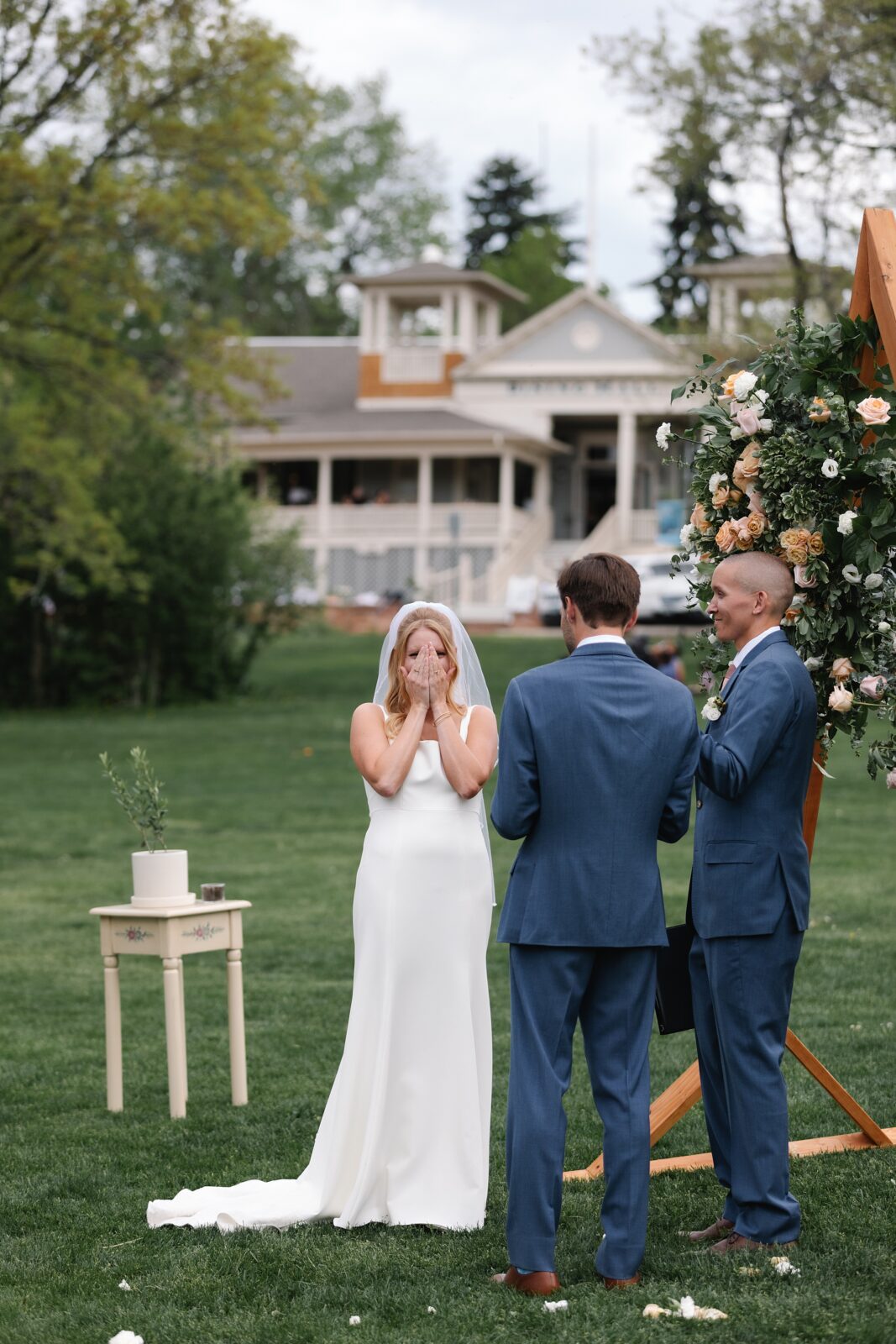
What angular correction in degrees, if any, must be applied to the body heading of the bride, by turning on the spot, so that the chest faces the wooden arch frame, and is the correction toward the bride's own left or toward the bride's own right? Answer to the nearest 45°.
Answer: approximately 90° to the bride's own left

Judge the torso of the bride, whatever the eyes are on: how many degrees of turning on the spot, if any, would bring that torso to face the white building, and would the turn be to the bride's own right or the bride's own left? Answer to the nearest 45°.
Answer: approximately 180°

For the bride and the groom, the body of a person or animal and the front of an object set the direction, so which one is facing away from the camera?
the groom

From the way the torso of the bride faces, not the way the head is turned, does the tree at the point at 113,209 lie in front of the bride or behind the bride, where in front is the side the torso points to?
behind

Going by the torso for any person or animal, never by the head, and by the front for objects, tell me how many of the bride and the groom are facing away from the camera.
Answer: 1

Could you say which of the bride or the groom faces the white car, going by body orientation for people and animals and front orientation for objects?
the groom

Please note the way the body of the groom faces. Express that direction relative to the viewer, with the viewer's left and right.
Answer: facing away from the viewer

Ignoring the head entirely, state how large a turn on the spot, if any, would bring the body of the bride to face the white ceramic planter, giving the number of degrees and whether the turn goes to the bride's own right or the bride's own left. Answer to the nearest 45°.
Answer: approximately 135° to the bride's own right

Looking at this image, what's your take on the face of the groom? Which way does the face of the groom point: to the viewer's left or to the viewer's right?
to the viewer's left

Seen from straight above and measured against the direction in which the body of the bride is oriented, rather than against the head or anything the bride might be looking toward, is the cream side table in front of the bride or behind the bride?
behind

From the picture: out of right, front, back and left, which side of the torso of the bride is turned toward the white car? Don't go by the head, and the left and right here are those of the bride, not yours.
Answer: back

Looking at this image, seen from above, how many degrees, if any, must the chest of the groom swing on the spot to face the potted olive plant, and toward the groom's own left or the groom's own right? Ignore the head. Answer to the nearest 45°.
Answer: approximately 45° to the groom's own left

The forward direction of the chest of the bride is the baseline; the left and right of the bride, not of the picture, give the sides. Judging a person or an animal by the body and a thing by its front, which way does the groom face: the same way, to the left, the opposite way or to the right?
the opposite way

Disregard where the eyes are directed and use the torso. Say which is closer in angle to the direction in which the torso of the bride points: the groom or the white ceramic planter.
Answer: the groom

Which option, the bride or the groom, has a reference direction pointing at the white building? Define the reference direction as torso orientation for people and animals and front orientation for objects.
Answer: the groom

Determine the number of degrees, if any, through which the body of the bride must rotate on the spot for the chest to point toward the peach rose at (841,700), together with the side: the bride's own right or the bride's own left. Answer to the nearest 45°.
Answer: approximately 90° to the bride's own left
